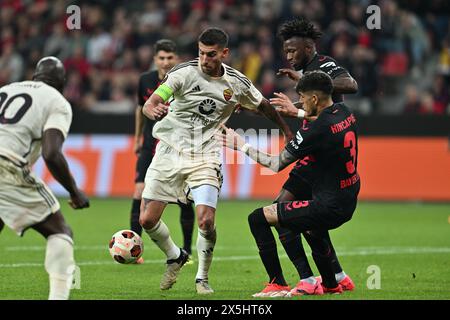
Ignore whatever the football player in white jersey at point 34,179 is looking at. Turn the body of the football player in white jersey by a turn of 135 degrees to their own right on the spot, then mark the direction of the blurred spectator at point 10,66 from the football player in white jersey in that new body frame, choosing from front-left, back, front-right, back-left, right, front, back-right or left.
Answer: back

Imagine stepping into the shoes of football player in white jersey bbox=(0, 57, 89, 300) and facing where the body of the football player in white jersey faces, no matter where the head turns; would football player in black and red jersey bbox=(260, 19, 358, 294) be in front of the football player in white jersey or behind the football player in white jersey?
in front

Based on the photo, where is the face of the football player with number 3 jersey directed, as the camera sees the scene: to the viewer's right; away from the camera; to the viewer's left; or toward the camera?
to the viewer's left

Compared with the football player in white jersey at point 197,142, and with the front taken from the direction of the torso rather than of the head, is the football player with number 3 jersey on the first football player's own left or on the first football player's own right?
on the first football player's own left

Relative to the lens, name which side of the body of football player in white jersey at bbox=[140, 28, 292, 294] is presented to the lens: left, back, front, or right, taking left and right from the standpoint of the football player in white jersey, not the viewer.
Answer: front

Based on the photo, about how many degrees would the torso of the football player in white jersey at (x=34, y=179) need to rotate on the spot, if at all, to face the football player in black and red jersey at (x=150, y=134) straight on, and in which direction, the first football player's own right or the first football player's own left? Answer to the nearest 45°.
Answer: approximately 45° to the first football player's own left

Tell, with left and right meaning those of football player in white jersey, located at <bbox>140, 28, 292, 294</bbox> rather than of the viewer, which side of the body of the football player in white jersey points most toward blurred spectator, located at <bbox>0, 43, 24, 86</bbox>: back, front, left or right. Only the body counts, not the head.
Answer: back

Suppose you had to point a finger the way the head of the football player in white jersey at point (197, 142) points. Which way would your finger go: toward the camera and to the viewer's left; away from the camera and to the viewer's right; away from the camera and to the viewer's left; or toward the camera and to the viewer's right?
toward the camera and to the viewer's left

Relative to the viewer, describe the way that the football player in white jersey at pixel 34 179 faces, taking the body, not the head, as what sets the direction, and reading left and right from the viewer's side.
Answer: facing away from the viewer and to the right of the viewer

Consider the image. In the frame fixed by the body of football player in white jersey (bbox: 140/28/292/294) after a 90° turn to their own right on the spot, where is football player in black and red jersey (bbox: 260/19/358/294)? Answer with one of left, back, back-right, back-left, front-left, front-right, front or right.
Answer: back
